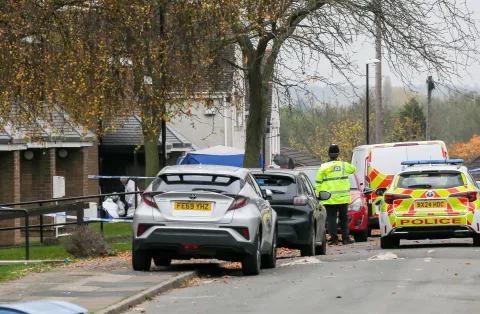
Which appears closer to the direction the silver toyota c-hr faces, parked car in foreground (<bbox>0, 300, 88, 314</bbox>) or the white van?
the white van

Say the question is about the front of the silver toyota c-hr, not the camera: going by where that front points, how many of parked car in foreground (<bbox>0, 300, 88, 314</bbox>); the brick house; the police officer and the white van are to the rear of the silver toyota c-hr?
1

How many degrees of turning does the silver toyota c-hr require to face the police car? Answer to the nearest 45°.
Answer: approximately 45° to its right

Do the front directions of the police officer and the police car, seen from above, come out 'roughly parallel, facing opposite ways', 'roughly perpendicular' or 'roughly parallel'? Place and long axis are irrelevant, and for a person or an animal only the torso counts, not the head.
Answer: roughly parallel

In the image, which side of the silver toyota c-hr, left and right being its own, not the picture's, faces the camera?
back

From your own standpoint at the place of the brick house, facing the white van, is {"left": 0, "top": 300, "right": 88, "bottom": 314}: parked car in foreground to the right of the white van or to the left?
right
